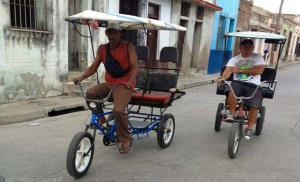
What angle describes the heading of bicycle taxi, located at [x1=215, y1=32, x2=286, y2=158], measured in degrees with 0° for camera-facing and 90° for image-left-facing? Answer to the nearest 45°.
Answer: approximately 0°

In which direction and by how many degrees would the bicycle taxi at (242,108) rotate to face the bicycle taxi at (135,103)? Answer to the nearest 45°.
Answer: approximately 45° to its right

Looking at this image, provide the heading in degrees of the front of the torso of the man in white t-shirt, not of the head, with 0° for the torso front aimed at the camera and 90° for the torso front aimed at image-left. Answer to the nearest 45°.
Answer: approximately 0°

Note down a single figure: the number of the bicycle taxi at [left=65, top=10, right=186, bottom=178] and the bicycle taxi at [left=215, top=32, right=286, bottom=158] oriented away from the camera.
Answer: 0

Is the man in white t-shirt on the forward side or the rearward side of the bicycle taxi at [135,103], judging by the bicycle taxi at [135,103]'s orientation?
on the rearward side

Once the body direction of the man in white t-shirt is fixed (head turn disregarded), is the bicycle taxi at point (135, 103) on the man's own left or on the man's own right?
on the man's own right
